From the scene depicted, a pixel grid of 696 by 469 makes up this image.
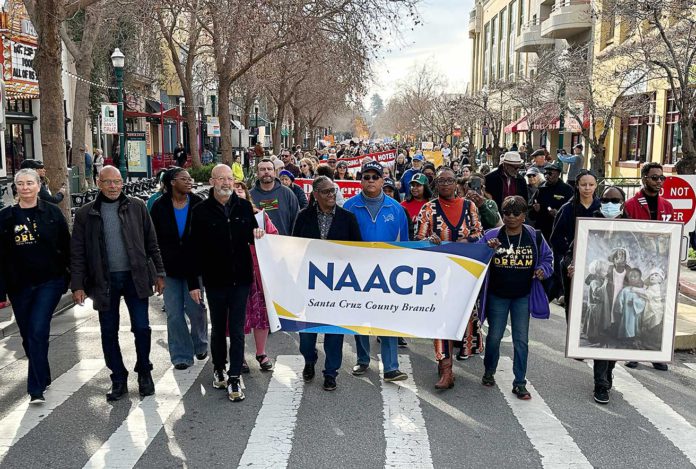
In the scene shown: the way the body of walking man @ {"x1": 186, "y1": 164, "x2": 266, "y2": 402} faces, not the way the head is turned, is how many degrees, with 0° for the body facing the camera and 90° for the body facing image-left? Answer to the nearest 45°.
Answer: approximately 0°

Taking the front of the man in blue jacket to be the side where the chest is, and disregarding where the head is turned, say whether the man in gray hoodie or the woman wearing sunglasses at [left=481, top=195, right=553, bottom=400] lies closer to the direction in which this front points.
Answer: the woman wearing sunglasses

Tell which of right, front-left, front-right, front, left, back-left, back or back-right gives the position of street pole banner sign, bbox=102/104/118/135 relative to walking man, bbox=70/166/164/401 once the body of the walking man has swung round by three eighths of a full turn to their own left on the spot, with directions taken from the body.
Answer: front-left

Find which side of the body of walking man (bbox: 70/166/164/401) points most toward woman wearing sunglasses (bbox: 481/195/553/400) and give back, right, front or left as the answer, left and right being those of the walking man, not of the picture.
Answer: left

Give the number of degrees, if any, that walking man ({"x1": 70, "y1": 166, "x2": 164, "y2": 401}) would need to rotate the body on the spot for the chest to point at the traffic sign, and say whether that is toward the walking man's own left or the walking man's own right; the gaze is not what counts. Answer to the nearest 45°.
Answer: approximately 90° to the walking man's own left

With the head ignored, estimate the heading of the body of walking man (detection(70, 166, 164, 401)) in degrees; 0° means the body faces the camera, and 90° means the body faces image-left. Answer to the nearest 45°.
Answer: approximately 0°
